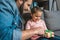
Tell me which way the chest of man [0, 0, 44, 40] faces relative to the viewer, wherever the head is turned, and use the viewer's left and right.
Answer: facing to the right of the viewer
